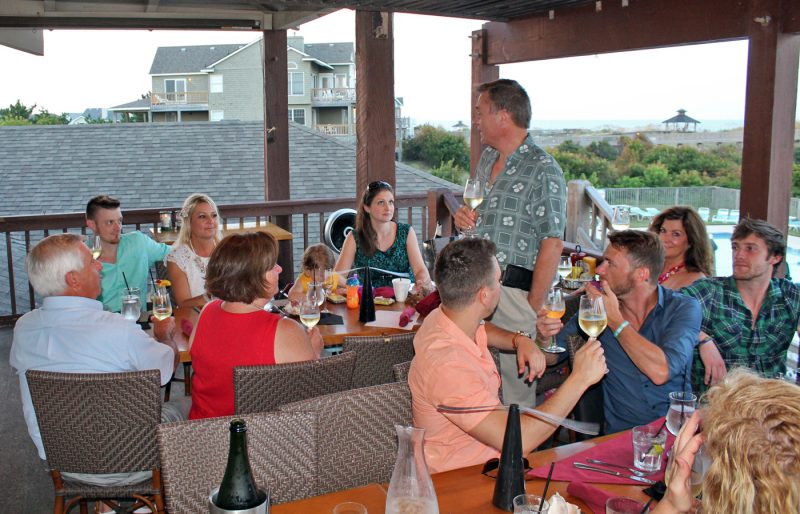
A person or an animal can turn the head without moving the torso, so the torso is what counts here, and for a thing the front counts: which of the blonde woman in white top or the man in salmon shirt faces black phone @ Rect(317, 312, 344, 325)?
the blonde woman in white top

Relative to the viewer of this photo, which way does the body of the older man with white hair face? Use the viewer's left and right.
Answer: facing away from the viewer and to the right of the viewer

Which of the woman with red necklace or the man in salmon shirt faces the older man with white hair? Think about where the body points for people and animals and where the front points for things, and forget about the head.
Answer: the woman with red necklace

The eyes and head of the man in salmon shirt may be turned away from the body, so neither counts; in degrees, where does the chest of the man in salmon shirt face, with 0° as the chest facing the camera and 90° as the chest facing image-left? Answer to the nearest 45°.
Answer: approximately 270°

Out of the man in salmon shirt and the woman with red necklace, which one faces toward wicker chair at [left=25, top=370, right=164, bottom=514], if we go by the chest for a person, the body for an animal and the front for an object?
the woman with red necklace

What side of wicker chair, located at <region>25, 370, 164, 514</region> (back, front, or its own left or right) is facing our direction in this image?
back

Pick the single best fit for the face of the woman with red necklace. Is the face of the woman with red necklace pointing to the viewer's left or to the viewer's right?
to the viewer's left

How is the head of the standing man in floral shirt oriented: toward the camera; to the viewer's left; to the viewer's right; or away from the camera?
to the viewer's left

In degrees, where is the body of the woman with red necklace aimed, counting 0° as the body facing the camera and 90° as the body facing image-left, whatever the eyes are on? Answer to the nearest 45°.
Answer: approximately 45°
